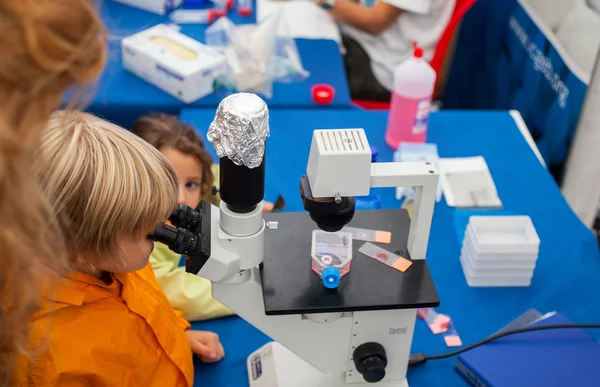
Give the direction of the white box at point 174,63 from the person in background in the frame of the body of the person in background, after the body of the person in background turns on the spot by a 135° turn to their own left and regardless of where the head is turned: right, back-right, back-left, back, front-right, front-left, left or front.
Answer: right

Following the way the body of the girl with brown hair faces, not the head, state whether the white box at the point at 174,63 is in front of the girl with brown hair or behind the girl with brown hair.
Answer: behind

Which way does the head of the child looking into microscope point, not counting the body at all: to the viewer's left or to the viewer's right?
to the viewer's right

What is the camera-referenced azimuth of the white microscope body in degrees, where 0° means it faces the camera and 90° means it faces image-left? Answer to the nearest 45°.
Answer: approximately 90°

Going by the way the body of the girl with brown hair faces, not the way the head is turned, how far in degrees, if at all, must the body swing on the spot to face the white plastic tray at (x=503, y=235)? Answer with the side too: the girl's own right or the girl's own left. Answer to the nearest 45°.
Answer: approximately 45° to the girl's own left

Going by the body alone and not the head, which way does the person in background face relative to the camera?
to the viewer's left

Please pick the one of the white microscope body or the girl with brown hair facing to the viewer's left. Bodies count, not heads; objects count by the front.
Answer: the white microscope body

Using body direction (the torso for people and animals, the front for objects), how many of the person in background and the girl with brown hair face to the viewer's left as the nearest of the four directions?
1

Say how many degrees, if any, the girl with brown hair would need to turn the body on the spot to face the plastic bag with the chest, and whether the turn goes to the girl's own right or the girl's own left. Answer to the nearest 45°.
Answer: approximately 135° to the girl's own left

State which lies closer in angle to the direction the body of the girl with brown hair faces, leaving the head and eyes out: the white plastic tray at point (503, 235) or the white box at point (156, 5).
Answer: the white plastic tray

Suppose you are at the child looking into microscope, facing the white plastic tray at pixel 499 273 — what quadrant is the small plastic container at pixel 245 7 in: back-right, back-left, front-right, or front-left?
front-left

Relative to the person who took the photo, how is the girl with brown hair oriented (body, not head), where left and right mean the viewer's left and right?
facing the viewer and to the right of the viewer

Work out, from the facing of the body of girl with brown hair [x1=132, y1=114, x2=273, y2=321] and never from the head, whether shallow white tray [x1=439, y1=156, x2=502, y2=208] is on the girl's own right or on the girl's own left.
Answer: on the girl's own left

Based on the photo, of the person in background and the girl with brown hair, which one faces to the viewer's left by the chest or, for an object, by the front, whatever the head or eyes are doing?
the person in background
